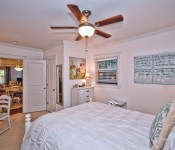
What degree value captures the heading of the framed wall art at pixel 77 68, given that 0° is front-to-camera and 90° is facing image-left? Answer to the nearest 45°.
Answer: approximately 315°

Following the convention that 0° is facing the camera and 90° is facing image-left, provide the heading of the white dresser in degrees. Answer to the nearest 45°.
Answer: approximately 315°

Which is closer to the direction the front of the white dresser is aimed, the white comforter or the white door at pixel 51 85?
the white comforter

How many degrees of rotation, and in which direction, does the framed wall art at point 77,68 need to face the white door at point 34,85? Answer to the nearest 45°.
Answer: approximately 135° to its right

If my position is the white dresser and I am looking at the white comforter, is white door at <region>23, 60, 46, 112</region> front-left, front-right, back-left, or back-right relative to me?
back-right

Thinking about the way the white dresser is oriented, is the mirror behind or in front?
behind

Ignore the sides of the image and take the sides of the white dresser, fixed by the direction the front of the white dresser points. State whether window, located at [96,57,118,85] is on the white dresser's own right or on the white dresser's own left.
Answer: on the white dresser's own left

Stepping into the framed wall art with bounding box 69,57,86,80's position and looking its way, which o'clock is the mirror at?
The mirror is roughly at 4 o'clock from the framed wall art.
